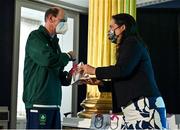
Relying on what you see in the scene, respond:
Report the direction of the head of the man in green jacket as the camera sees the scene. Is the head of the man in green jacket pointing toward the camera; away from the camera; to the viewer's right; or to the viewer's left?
to the viewer's right

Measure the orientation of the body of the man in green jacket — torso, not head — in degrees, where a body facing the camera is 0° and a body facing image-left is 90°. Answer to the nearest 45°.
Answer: approximately 270°

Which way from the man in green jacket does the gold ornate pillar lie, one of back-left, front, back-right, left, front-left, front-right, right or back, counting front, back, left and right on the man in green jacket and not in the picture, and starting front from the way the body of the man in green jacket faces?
front-left
